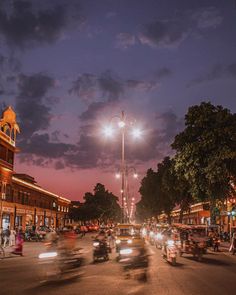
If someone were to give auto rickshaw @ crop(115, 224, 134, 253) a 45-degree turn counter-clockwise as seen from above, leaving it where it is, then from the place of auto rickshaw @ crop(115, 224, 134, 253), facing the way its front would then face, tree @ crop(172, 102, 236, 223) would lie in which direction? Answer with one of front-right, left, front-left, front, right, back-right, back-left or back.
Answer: left

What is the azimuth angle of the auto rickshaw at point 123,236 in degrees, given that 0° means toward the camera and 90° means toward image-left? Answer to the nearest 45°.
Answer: approximately 0°

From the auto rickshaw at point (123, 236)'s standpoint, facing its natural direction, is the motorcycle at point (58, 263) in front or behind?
in front

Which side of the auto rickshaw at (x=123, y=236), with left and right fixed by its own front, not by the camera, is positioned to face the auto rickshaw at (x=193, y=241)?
left

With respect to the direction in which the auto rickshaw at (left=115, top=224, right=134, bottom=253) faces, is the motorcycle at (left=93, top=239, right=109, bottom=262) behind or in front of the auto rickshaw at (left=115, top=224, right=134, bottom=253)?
in front

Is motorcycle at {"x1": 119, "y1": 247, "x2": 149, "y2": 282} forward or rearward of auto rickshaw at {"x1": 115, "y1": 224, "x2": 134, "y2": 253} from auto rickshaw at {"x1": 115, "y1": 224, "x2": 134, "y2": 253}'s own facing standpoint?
forward

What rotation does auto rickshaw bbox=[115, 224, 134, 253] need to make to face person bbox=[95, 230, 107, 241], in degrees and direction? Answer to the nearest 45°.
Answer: approximately 45° to its right

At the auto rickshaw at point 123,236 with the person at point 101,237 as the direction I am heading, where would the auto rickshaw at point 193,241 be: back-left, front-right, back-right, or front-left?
back-left
